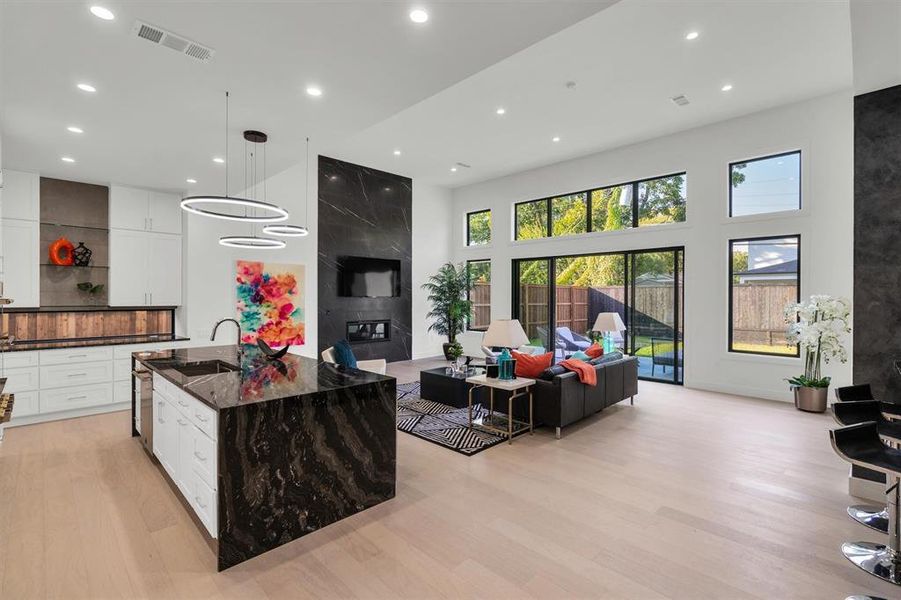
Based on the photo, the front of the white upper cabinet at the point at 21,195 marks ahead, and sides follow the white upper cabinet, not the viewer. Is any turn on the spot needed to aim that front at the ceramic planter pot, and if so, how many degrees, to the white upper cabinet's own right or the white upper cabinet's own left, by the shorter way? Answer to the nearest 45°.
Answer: approximately 45° to the white upper cabinet's own left

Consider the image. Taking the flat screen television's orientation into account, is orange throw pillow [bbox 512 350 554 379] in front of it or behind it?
in front

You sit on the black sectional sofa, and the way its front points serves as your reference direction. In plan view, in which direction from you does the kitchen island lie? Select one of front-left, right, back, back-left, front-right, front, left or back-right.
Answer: left

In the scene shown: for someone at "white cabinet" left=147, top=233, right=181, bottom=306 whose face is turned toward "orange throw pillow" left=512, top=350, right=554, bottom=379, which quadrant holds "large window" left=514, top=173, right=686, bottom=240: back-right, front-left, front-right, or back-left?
front-left

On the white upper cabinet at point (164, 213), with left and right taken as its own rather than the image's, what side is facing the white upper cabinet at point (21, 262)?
right

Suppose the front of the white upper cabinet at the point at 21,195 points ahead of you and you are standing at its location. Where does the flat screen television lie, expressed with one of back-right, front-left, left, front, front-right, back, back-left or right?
left

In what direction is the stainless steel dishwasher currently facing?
to the viewer's left

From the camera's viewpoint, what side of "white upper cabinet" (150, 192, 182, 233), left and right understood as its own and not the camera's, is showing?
front

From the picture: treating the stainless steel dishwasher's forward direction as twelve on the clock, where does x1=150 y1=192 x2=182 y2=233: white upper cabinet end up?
The white upper cabinet is roughly at 3 o'clock from the stainless steel dishwasher.

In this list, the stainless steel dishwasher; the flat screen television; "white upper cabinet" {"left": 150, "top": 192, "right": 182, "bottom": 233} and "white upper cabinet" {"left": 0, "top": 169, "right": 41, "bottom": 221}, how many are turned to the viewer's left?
1

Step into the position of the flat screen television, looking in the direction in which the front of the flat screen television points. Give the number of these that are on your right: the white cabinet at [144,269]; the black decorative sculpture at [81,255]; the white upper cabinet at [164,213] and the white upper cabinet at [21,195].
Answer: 4

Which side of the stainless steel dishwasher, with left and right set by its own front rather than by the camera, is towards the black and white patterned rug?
back

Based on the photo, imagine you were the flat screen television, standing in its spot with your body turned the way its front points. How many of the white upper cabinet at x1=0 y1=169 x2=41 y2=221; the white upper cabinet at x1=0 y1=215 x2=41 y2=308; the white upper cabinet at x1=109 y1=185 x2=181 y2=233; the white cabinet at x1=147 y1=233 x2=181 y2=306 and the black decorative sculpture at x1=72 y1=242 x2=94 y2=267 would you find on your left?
0

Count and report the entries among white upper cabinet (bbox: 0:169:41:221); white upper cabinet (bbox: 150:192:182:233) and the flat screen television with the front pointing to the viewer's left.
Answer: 0

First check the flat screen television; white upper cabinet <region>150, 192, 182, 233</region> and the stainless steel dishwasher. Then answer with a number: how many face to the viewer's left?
1

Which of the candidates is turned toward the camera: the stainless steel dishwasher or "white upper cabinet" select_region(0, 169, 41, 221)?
the white upper cabinet

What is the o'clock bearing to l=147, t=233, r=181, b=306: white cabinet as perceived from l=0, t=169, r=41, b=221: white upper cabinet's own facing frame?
The white cabinet is roughly at 9 o'clock from the white upper cabinet.

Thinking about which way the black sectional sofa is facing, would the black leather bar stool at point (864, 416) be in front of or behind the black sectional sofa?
behind
